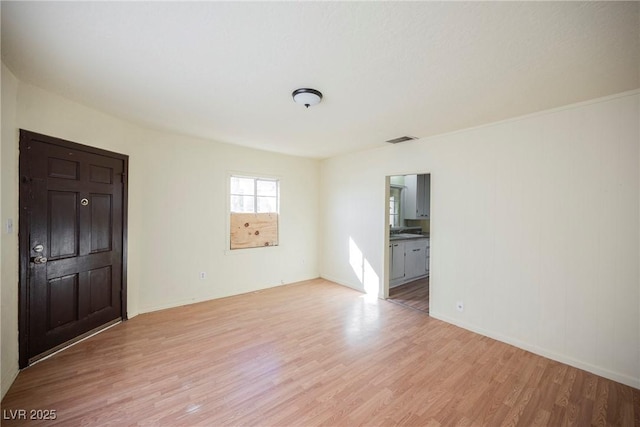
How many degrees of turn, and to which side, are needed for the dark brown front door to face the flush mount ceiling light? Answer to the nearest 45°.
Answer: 0° — it already faces it

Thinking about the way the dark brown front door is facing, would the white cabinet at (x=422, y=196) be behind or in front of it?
in front

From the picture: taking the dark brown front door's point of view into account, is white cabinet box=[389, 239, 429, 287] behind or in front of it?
in front

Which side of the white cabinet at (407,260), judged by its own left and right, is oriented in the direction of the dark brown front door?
right

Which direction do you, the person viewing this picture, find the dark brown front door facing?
facing the viewer and to the right of the viewer

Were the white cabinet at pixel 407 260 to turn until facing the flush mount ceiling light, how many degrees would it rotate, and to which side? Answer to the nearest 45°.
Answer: approximately 45° to its right
